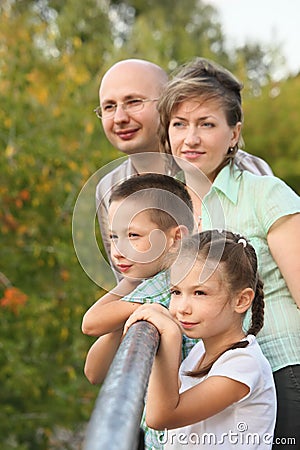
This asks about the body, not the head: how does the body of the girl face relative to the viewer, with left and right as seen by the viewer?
facing the viewer and to the left of the viewer

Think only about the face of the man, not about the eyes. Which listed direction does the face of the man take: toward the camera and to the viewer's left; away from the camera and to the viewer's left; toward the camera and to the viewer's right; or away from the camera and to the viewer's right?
toward the camera and to the viewer's left

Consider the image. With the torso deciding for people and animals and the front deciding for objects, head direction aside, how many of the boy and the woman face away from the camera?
0

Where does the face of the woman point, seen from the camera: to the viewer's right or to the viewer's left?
to the viewer's left
